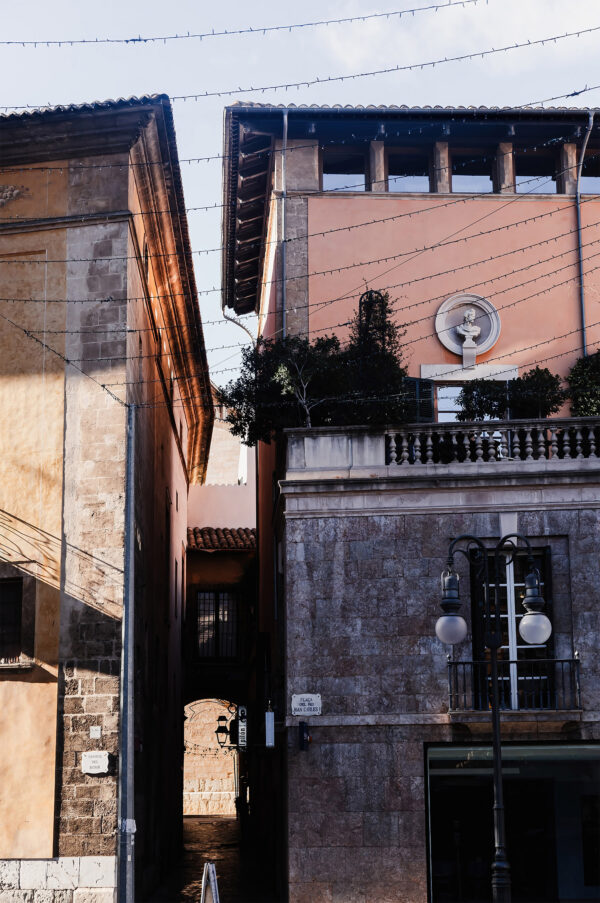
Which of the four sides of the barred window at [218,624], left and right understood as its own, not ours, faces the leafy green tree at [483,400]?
front

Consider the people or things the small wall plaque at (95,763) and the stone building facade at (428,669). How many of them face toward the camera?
2

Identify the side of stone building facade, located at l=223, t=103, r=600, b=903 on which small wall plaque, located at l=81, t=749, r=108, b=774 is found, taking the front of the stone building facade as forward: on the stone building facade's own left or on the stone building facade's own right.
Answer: on the stone building facade's own right

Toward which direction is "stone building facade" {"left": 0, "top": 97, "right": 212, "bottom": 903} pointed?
toward the camera

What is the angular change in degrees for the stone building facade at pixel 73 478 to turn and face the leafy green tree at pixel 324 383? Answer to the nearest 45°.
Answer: approximately 90° to its left

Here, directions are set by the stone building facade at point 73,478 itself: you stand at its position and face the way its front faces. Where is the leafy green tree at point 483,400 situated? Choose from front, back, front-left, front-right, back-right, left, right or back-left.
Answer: left

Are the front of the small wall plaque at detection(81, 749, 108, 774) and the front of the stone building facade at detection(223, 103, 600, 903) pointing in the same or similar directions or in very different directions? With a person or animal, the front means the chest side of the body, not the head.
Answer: same or similar directions

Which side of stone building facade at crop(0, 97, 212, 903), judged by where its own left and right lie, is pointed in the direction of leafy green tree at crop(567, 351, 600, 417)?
left

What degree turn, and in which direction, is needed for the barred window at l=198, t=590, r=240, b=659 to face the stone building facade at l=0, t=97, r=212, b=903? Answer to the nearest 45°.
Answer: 0° — it already faces it

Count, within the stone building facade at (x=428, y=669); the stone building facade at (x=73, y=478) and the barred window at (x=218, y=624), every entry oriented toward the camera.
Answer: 3

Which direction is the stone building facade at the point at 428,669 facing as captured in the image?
toward the camera

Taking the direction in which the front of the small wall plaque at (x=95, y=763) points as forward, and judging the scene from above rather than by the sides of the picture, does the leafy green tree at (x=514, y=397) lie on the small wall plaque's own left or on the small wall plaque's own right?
on the small wall plaque's own left

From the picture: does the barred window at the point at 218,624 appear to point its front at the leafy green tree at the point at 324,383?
yes

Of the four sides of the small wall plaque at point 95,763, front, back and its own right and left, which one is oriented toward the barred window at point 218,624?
back

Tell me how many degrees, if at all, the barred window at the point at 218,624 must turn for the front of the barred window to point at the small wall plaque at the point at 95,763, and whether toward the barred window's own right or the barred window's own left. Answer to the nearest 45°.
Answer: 0° — it already faces it

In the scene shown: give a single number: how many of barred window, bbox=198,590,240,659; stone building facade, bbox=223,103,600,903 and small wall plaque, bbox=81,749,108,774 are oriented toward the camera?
3
